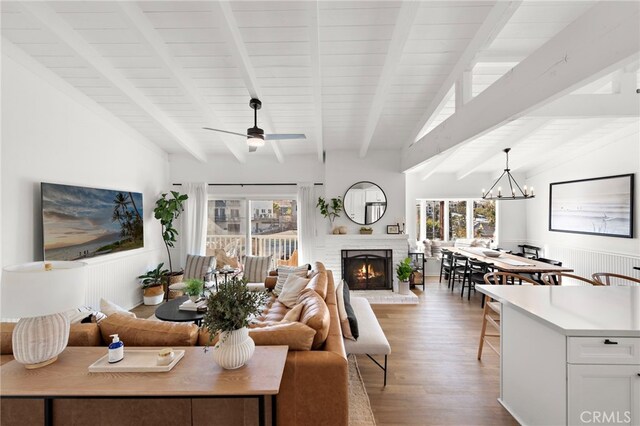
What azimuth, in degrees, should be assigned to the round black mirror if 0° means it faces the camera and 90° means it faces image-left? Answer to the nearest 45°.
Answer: approximately 0°

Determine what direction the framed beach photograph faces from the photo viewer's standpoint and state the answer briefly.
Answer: facing the viewer and to the left of the viewer

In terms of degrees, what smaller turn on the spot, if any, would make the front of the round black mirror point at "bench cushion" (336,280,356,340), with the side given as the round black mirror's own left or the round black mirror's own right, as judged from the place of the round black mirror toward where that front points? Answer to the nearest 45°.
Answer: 0° — it already faces it

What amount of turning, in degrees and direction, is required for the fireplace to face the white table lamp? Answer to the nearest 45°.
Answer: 0° — it already faces it

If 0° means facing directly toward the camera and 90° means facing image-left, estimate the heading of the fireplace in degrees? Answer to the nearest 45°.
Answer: approximately 0°

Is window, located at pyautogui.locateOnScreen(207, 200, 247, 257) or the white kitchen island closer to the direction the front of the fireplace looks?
the white kitchen island

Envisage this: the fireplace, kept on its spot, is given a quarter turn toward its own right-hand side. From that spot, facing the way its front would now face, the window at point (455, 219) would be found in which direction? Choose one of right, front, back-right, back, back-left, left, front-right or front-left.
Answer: back-right

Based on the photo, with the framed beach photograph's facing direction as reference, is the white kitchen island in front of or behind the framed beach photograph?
in front

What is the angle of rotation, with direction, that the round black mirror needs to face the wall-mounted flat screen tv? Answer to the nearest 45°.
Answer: approximately 45° to its right

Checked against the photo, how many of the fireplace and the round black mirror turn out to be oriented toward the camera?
2

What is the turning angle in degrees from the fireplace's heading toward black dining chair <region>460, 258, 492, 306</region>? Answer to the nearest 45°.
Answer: approximately 90° to its left

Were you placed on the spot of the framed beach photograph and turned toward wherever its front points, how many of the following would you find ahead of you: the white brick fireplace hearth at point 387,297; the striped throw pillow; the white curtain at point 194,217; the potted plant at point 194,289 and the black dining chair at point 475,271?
5

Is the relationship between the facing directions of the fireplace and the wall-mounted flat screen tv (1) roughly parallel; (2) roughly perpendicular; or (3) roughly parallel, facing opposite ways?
roughly perpendicular

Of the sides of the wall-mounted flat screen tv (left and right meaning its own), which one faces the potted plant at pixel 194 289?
front

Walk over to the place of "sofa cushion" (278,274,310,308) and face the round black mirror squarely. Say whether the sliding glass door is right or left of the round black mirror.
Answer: left

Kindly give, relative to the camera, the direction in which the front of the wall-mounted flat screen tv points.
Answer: facing the viewer and to the right of the viewer

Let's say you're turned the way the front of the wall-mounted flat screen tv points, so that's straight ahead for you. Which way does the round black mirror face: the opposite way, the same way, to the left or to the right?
to the right
